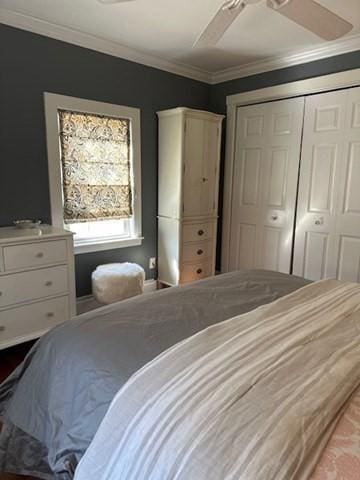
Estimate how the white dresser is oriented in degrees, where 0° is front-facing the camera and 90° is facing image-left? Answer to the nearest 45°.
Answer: approximately 315°

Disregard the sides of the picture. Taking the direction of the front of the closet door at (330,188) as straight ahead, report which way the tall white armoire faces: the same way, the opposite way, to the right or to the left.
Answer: to the left

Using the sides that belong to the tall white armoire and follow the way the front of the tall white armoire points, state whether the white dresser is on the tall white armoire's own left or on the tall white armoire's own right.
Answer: on the tall white armoire's own right

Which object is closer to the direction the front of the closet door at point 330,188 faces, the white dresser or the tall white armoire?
the white dresser

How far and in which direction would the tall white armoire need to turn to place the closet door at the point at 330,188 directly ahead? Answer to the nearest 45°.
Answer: approximately 45° to its left

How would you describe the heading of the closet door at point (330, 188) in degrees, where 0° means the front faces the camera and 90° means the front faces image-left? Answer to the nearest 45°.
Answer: approximately 45°

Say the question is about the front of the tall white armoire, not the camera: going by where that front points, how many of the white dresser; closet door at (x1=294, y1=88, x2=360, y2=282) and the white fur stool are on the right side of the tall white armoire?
2

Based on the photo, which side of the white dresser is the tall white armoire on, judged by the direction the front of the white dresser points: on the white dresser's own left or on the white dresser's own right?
on the white dresser's own left
